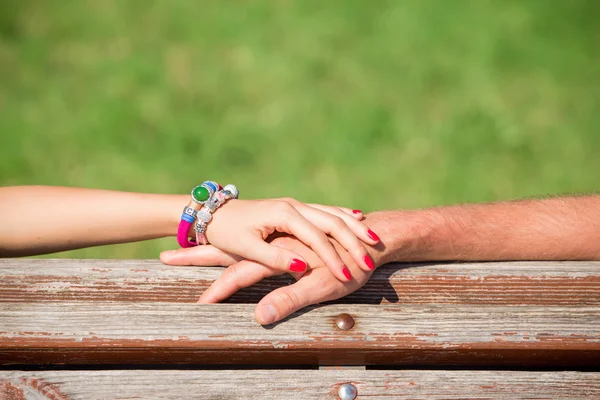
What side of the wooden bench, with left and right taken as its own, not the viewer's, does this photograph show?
front
